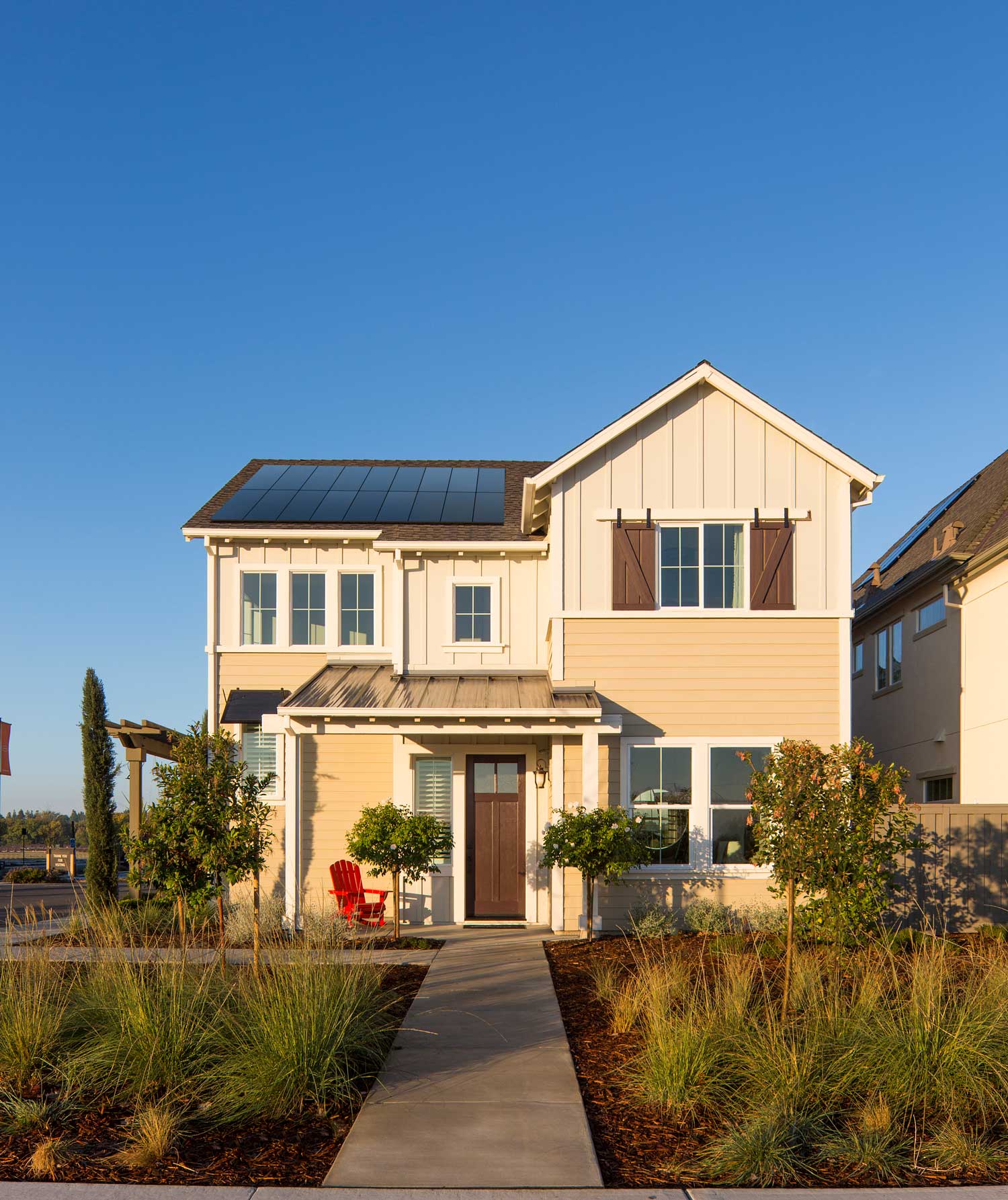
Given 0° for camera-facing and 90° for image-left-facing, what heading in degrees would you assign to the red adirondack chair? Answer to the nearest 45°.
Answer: approximately 315°

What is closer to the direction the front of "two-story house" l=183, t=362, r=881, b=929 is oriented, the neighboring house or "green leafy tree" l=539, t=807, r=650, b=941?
the green leafy tree

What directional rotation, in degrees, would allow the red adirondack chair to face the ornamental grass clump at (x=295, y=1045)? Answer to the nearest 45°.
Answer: approximately 45° to its right
